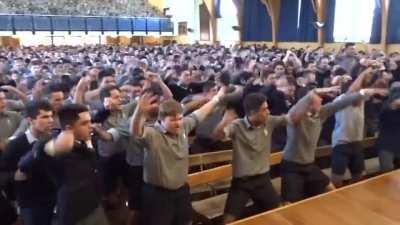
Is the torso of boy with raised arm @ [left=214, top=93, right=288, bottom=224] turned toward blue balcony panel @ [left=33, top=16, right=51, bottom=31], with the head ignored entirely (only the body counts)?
no

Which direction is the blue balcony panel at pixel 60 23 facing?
toward the camera

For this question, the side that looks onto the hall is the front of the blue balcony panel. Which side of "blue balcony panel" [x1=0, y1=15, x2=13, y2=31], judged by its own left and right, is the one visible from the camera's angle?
front

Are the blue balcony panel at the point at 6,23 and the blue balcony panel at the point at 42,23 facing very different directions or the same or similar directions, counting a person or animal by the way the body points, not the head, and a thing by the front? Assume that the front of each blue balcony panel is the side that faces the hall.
same or similar directions

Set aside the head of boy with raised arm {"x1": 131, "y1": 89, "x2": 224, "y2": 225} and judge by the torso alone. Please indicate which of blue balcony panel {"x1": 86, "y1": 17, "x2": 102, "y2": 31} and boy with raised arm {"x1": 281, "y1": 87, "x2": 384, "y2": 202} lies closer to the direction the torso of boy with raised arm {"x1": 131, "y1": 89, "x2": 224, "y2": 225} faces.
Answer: the boy with raised arm

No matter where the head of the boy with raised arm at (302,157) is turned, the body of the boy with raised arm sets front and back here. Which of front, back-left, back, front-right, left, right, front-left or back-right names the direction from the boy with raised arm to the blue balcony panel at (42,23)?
back

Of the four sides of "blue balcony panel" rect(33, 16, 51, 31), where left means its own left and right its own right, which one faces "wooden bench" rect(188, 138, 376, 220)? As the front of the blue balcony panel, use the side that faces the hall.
front

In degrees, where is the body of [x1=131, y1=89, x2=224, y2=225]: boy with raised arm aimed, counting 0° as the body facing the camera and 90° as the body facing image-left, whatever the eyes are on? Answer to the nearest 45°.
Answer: approximately 315°

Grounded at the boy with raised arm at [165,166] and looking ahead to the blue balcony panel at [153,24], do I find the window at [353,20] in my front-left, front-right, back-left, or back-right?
front-right

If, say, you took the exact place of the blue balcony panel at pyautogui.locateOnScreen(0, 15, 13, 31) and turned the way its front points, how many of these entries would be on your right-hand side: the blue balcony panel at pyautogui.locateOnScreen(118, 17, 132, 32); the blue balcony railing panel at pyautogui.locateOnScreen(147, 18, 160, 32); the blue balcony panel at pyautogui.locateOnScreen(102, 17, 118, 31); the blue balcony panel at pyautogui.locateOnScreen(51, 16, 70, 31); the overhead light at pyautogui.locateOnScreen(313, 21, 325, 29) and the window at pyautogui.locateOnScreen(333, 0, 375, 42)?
0

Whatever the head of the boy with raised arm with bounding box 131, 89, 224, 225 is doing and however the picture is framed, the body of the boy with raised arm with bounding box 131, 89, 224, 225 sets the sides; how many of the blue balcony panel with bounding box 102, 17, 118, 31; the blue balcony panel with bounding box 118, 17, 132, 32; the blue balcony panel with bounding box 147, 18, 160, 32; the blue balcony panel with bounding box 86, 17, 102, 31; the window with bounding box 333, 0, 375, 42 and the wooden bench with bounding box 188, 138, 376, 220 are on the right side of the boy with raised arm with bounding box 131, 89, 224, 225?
0

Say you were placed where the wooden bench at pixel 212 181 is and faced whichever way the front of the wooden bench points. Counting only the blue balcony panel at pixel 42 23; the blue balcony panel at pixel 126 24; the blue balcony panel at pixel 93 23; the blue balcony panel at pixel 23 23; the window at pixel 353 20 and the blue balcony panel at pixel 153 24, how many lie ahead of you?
0

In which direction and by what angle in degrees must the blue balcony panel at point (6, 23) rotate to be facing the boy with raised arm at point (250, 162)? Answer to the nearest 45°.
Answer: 0° — it already faces them

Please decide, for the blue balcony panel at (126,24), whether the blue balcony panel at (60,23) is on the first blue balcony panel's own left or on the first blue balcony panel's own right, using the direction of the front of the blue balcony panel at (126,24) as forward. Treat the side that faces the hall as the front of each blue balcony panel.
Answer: on the first blue balcony panel's own right

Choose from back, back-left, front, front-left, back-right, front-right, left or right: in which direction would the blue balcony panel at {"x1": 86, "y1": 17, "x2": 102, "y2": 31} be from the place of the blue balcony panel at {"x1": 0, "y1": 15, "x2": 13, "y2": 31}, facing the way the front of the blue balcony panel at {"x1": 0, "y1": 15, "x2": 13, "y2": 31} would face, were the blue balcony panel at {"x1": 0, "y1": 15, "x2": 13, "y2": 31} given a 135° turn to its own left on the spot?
front-right

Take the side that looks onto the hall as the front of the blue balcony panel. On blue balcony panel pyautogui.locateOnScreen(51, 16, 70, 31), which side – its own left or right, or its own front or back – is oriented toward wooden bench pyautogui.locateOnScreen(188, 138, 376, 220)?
front

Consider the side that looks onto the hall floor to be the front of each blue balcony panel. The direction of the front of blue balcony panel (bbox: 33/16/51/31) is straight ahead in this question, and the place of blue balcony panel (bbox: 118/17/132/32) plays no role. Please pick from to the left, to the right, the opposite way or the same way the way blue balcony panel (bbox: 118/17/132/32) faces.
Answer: the same way

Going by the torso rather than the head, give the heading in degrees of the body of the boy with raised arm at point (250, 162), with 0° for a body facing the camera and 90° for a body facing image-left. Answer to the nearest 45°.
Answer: approximately 315°

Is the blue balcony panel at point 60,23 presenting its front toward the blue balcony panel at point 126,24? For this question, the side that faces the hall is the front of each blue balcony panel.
no

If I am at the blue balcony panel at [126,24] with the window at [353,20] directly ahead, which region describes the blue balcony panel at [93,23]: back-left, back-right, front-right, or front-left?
back-right

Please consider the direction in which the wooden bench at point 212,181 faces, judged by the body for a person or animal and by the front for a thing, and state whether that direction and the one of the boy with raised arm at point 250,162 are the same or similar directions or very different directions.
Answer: same or similar directions

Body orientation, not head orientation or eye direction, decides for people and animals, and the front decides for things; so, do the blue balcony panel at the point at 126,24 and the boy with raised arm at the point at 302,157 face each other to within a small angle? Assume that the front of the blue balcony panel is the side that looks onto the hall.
no
